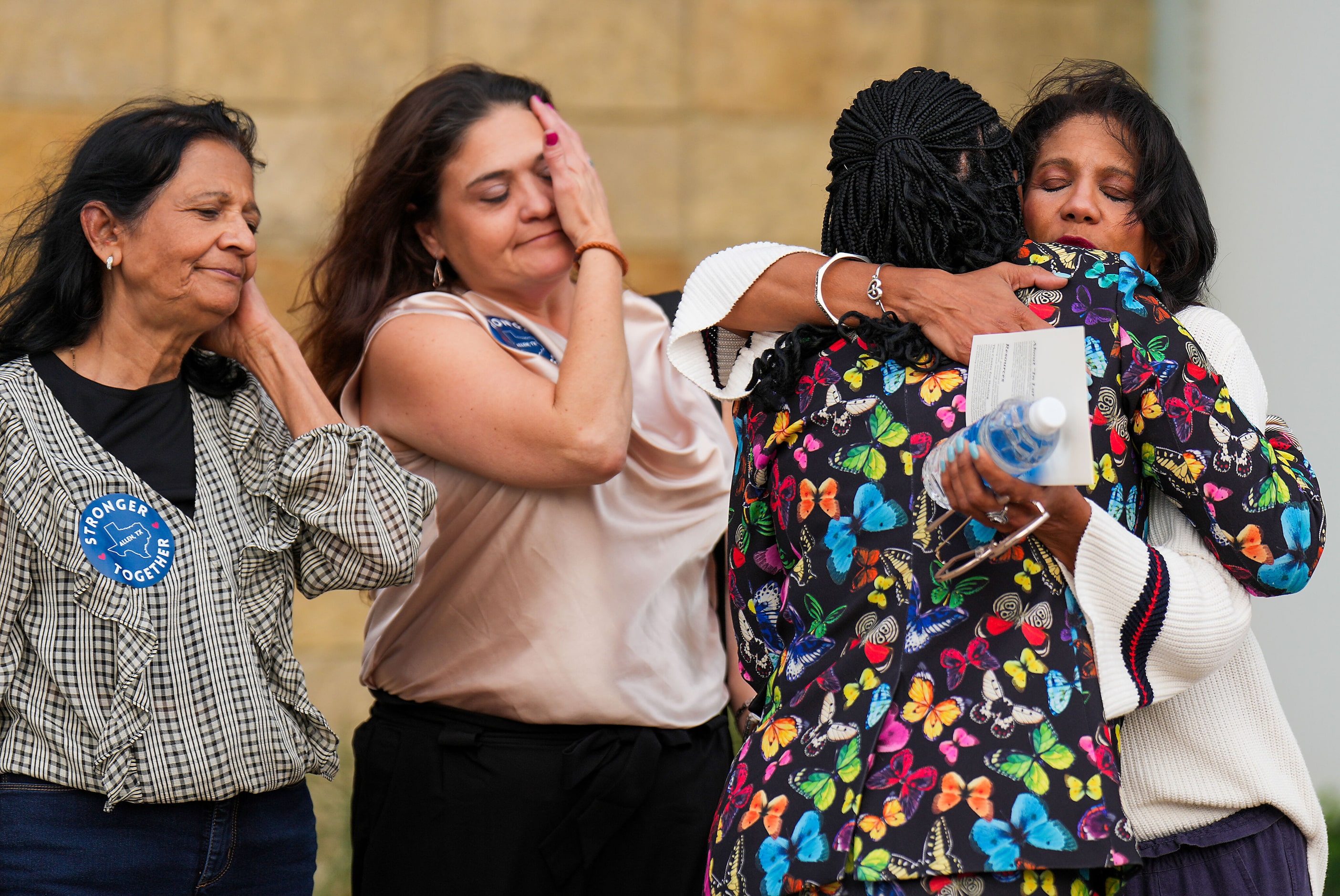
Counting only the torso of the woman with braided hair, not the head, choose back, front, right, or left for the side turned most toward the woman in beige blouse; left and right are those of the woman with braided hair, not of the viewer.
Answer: left

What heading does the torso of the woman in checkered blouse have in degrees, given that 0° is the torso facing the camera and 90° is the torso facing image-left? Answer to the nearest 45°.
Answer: approximately 315°

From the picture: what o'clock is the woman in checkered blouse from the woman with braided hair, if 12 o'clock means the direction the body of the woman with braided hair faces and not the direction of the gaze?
The woman in checkered blouse is roughly at 8 o'clock from the woman with braided hair.

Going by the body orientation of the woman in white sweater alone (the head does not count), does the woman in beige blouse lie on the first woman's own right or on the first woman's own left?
on the first woman's own right

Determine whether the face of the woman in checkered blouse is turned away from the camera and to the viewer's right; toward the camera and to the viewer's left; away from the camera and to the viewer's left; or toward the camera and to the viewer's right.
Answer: toward the camera and to the viewer's right
